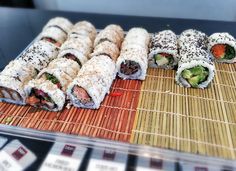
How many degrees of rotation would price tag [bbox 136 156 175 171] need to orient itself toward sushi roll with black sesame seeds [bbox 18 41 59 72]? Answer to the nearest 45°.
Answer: approximately 90° to its right

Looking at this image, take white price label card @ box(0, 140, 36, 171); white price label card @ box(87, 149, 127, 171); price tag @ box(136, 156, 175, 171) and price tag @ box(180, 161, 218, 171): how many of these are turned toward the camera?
4

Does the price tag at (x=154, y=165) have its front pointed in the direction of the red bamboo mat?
no

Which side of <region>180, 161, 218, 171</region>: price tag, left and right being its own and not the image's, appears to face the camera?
front

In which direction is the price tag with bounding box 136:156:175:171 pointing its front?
toward the camera

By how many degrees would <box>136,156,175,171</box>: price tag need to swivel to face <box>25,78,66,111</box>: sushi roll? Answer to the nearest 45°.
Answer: approximately 90° to its right

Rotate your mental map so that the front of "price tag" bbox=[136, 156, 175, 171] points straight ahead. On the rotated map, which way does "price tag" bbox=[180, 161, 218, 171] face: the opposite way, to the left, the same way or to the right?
the same way

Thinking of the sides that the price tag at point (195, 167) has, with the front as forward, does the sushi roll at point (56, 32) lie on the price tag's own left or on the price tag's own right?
on the price tag's own right

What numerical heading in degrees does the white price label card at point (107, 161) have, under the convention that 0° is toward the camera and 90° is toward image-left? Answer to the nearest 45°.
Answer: approximately 0°

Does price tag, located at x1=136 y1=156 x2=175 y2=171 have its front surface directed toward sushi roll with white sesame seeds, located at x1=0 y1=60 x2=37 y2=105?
no

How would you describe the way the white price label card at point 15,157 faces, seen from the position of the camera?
facing the viewer
